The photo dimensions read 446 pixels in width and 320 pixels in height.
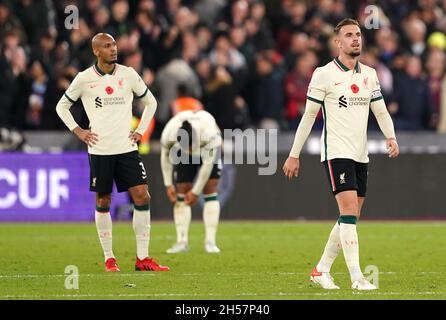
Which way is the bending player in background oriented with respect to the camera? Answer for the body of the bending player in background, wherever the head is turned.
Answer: toward the camera

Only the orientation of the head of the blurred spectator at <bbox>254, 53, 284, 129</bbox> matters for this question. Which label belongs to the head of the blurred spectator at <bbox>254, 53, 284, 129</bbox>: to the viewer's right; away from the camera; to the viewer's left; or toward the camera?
toward the camera

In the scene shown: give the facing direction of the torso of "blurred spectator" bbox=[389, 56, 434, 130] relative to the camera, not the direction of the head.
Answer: toward the camera

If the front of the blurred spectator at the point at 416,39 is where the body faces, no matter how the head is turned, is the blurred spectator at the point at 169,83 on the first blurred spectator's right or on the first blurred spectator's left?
on the first blurred spectator's right

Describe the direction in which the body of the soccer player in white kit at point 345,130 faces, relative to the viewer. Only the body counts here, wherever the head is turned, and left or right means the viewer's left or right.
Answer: facing the viewer and to the right of the viewer

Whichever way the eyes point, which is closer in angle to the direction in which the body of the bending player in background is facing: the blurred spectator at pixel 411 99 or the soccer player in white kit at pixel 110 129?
the soccer player in white kit

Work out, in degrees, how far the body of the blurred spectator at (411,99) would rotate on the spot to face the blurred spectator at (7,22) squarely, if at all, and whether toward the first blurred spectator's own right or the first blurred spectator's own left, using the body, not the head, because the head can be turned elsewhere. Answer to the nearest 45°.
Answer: approximately 90° to the first blurred spectator's own right

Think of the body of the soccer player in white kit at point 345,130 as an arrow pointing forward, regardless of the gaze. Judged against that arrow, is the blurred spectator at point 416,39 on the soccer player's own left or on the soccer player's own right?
on the soccer player's own left

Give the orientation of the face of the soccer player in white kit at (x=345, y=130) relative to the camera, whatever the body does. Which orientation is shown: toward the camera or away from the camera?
toward the camera

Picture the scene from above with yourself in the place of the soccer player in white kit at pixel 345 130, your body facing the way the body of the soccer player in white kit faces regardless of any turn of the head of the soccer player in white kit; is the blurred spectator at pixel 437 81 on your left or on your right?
on your left

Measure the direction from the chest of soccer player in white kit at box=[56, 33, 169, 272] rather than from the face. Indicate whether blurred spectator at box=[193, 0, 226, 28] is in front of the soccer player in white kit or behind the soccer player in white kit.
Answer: behind

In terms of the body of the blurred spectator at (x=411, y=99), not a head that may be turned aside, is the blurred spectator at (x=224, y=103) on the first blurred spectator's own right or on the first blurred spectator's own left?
on the first blurred spectator's own right

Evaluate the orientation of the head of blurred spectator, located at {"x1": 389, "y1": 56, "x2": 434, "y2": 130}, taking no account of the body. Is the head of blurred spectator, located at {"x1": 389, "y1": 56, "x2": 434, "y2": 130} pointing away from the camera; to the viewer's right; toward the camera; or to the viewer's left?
toward the camera

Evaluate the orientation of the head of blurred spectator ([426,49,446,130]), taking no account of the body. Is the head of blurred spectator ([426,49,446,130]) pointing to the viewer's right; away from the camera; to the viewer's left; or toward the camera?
toward the camera
